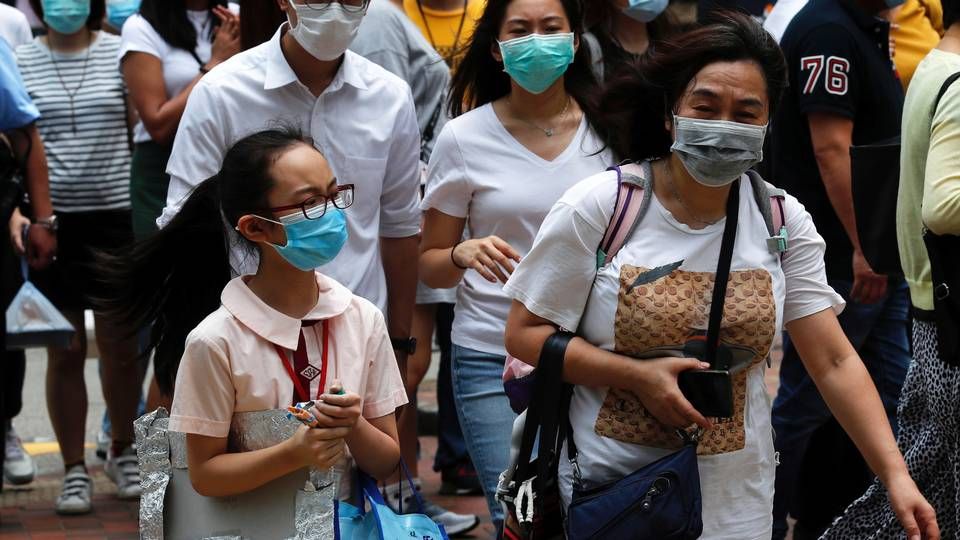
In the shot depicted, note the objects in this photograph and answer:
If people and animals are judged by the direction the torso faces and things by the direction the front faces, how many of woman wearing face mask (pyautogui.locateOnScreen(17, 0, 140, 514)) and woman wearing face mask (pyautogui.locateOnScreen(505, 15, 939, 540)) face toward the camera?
2

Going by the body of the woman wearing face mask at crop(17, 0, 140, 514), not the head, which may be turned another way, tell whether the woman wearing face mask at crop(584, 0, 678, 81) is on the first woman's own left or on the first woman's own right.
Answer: on the first woman's own left

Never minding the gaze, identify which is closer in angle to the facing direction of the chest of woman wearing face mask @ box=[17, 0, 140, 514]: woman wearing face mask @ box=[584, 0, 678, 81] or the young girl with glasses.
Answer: the young girl with glasses

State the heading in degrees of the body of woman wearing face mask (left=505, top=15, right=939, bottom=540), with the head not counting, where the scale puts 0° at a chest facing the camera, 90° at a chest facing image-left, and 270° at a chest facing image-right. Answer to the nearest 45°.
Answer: approximately 0°
